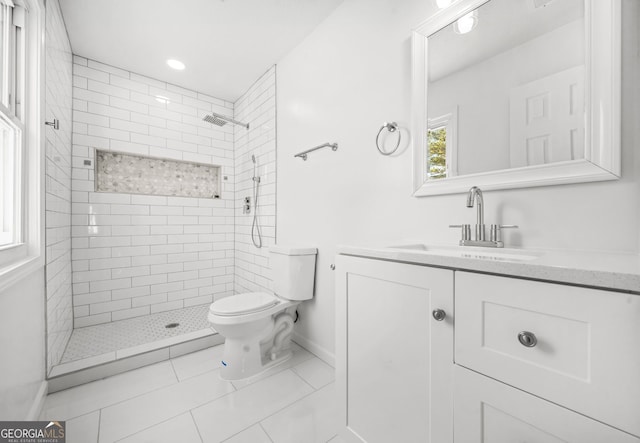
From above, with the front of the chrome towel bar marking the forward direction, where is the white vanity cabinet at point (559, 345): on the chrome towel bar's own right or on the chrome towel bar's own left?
on the chrome towel bar's own left

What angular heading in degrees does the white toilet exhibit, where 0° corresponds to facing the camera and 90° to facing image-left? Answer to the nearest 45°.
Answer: approximately 45°

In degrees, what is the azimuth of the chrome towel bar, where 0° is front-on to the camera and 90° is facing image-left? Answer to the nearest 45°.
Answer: approximately 45°

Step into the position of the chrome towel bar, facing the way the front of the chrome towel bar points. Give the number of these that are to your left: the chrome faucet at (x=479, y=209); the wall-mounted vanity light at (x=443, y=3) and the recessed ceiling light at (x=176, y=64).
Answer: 2

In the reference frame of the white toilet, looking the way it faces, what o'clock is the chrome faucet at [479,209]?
The chrome faucet is roughly at 9 o'clock from the white toilet.

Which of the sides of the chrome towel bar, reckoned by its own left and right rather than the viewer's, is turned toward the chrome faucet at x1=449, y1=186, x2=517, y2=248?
left

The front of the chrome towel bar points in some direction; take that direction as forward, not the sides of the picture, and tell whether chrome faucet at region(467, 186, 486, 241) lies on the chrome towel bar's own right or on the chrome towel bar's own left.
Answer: on the chrome towel bar's own left

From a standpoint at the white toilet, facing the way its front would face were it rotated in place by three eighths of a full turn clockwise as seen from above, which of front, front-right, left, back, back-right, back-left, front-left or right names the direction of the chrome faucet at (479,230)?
back-right
